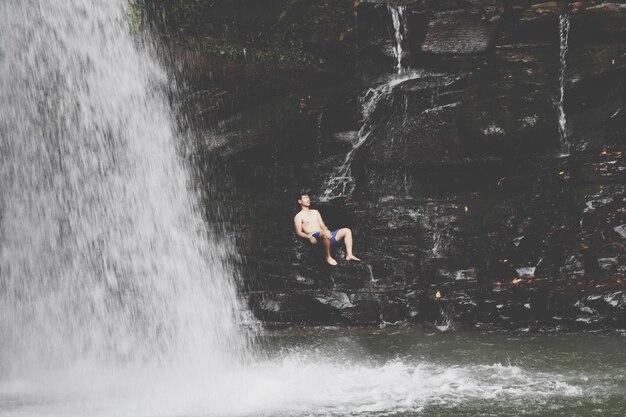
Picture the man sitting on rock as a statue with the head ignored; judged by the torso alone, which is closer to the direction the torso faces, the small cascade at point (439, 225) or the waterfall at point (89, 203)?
the small cascade

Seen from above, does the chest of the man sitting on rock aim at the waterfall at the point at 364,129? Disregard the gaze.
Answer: no

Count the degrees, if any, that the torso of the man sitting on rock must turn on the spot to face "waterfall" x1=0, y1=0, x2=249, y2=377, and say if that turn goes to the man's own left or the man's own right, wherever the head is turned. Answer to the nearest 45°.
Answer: approximately 135° to the man's own right

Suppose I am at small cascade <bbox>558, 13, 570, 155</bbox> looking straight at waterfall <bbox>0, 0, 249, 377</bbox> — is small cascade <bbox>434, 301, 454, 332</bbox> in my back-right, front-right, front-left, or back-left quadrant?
front-right

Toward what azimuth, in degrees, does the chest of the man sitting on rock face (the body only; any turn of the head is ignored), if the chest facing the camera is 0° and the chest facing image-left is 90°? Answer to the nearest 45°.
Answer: approximately 315°

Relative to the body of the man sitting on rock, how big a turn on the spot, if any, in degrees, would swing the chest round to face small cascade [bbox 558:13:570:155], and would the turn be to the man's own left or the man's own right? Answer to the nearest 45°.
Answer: approximately 45° to the man's own left

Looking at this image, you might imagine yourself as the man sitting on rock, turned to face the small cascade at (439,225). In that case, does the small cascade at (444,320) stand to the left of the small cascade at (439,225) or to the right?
right

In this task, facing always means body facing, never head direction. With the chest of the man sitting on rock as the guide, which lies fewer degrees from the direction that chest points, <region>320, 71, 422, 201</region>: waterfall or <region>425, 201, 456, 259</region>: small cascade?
the small cascade

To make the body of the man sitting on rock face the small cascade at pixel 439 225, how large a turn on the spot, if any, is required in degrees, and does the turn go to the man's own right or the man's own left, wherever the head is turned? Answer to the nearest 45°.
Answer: approximately 45° to the man's own left
